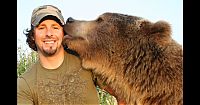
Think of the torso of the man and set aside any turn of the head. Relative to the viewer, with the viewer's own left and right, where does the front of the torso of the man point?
facing the viewer

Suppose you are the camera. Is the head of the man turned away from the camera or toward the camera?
toward the camera
